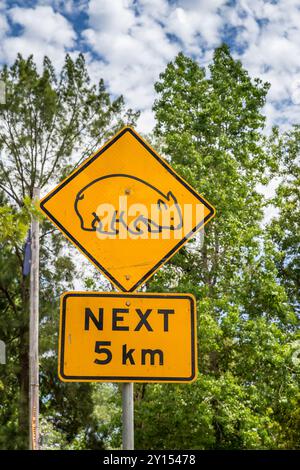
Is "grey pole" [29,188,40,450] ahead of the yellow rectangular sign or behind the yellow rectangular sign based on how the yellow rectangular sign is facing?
behind

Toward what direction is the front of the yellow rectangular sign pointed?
toward the camera

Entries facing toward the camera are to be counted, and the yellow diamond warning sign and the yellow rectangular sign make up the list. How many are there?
2

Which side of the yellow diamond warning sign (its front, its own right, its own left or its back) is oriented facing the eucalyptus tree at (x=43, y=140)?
back

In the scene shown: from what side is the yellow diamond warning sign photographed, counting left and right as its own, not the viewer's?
front

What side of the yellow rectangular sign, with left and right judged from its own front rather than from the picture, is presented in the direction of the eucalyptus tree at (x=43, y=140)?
back
